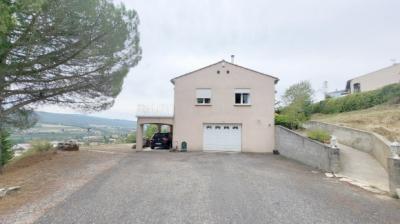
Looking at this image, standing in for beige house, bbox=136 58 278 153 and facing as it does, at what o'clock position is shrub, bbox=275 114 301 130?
The shrub is roughly at 9 o'clock from the beige house.

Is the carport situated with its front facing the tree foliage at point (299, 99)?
no

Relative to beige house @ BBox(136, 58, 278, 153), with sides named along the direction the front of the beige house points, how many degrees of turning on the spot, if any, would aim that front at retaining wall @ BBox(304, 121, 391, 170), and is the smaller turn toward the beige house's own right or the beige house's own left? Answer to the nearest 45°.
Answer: approximately 45° to the beige house's own left

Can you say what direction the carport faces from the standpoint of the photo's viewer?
facing the viewer

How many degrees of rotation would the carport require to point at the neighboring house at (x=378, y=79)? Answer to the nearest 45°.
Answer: approximately 90° to its left

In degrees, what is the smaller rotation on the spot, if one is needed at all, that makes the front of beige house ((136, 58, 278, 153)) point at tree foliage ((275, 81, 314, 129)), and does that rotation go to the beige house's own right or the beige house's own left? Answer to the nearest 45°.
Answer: approximately 135° to the beige house's own left

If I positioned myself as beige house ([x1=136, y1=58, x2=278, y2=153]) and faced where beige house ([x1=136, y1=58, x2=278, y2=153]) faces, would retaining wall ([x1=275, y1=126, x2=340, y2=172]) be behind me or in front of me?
in front

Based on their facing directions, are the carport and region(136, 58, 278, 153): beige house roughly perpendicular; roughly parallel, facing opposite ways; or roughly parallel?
roughly parallel

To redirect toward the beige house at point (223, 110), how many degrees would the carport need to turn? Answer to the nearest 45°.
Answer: approximately 90° to its left

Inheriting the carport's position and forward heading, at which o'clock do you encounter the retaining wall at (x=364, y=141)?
The retaining wall is roughly at 10 o'clock from the carport.

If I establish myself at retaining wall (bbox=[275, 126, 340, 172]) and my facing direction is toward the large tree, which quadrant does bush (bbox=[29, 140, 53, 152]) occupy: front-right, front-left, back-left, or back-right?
front-right

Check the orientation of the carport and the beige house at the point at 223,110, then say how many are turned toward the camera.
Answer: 2

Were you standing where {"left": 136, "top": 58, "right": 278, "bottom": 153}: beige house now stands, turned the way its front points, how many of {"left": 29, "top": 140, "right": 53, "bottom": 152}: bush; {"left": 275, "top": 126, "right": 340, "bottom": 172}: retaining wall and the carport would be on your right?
2

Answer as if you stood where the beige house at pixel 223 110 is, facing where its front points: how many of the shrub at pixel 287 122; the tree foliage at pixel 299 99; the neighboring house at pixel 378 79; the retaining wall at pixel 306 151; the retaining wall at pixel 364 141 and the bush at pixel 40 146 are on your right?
1

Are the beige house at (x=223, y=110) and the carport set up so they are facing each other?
no

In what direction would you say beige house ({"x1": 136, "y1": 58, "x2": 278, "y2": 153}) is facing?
toward the camera

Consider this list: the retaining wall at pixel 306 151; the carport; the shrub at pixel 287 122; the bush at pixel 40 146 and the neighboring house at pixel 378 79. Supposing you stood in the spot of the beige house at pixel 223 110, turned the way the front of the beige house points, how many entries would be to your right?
2

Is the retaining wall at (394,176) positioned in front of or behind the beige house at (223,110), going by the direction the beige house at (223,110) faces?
in front
